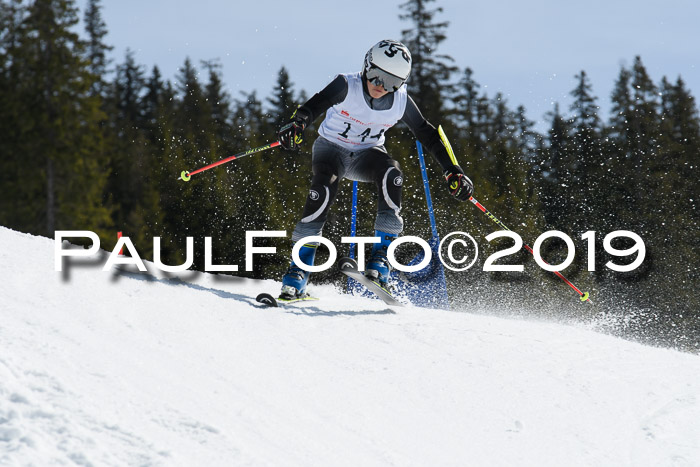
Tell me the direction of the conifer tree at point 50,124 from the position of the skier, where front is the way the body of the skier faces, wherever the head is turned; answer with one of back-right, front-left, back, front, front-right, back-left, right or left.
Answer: back-right

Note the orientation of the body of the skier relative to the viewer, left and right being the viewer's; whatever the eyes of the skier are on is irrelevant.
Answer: facing the viewer

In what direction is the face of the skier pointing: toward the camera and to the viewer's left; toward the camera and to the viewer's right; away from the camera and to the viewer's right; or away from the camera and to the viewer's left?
toward the camera and to the viewer's left

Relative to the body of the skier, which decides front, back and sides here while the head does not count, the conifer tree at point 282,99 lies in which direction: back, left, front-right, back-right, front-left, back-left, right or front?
back

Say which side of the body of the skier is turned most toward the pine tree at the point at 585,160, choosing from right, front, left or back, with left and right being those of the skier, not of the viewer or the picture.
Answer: back

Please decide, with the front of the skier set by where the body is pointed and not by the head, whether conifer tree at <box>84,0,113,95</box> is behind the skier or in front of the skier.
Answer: behind

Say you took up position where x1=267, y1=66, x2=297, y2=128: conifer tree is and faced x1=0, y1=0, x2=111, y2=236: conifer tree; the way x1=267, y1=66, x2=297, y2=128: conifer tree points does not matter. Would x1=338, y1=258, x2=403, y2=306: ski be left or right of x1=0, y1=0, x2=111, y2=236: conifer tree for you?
left
